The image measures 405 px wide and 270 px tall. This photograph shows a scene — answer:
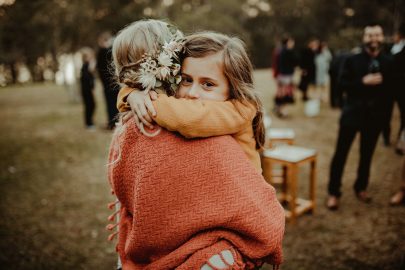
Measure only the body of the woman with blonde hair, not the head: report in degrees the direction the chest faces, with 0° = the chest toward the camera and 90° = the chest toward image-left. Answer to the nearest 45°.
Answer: approximately 180°

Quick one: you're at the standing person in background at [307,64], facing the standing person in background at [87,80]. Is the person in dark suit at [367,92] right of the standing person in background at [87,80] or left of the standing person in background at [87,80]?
left

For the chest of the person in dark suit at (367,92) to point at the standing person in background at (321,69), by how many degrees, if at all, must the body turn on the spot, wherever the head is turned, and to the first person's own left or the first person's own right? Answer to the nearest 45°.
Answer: approximately 180°

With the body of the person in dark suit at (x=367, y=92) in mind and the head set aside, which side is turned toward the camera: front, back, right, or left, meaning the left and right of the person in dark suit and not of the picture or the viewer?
front

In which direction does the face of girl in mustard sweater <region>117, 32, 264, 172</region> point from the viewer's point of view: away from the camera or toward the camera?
toward the camera

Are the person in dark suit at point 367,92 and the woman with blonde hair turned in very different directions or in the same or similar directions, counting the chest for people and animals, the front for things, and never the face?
very different directions
